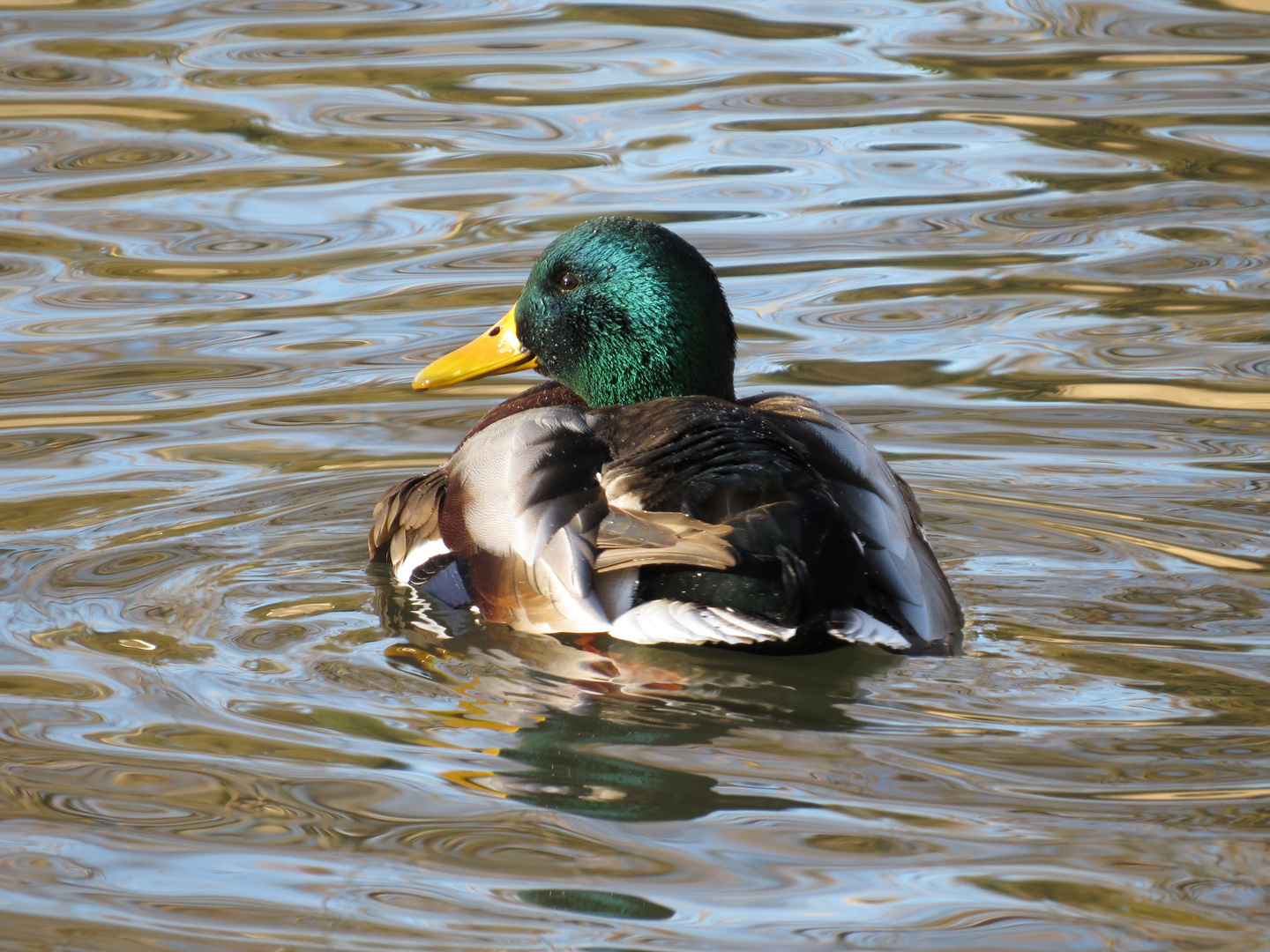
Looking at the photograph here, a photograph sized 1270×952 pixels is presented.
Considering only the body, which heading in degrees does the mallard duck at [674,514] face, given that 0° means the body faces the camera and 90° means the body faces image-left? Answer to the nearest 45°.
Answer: approximately 135°
